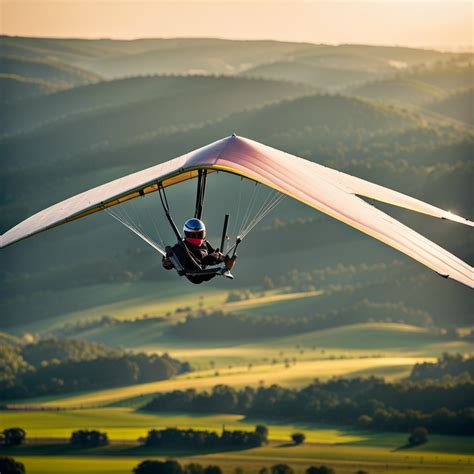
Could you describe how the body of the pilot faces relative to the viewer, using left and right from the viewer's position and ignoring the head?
facing the viewer
